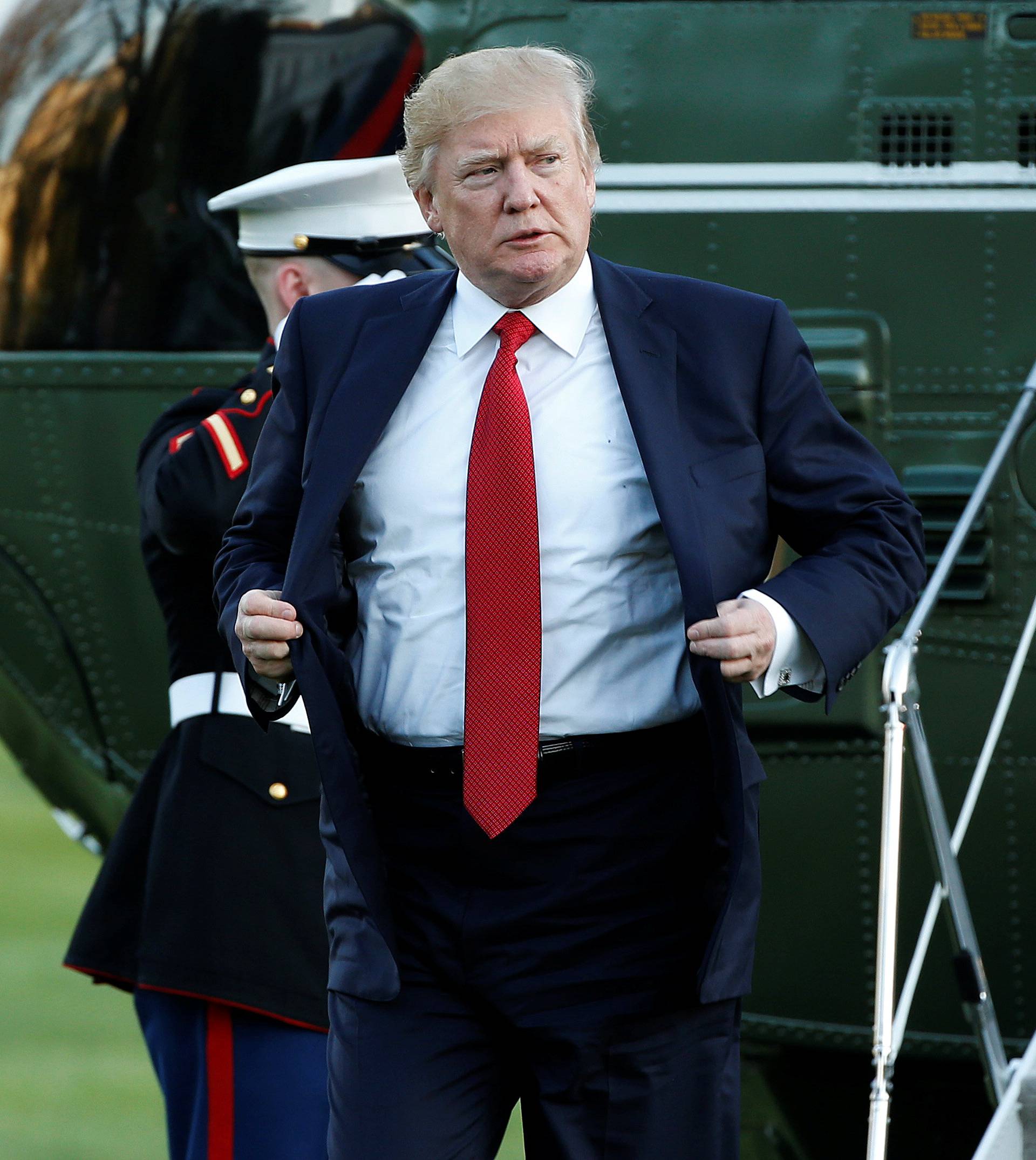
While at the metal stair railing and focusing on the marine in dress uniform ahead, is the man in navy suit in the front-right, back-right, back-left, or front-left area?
front-left

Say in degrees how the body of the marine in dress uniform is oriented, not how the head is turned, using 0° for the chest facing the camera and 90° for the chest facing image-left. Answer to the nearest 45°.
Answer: approximately 270°

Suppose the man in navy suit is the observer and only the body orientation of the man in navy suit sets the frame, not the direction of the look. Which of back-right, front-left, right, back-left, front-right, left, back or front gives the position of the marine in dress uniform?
back-right

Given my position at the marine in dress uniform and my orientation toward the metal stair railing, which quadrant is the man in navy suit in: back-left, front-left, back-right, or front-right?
front-right

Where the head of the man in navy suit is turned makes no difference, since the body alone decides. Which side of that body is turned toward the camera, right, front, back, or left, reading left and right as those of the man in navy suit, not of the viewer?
front

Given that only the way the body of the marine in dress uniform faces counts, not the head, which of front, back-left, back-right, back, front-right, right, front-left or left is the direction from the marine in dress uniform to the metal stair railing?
front

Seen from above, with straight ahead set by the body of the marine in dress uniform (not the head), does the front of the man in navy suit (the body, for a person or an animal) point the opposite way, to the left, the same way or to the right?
to the right

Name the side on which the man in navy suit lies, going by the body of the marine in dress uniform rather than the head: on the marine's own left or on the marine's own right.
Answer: on the marine's own right

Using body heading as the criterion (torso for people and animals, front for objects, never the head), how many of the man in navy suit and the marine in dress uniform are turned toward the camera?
1
